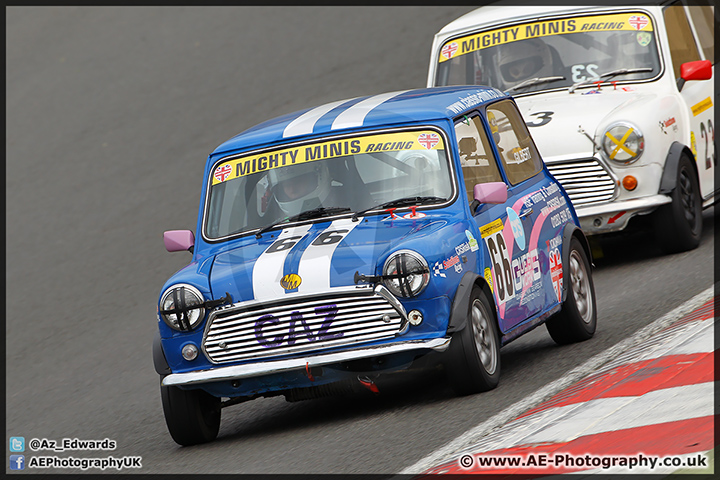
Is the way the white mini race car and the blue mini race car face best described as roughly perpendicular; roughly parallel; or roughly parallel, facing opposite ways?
roughly parallel

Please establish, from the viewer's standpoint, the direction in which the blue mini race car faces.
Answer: facing the viewer and to the left of the viewer

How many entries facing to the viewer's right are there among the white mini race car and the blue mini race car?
0

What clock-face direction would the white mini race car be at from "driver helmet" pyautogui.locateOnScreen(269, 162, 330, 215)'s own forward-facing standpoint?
The white mini race car is roughly at 6 o'clock from the driver helmet.

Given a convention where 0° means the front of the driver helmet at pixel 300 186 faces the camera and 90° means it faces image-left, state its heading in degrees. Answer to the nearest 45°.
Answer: approximately 45°

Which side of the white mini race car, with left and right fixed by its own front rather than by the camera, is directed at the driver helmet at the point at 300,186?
front

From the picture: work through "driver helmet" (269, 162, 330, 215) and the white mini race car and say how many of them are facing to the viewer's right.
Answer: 0

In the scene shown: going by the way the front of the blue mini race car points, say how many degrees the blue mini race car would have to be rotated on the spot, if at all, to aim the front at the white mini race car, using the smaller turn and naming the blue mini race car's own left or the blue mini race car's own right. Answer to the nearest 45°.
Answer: approximately 180°

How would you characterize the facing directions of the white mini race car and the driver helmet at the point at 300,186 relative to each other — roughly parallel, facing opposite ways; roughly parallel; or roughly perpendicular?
roughly parallel

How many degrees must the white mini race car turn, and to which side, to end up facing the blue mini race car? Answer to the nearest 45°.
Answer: approximately 45° to its left
